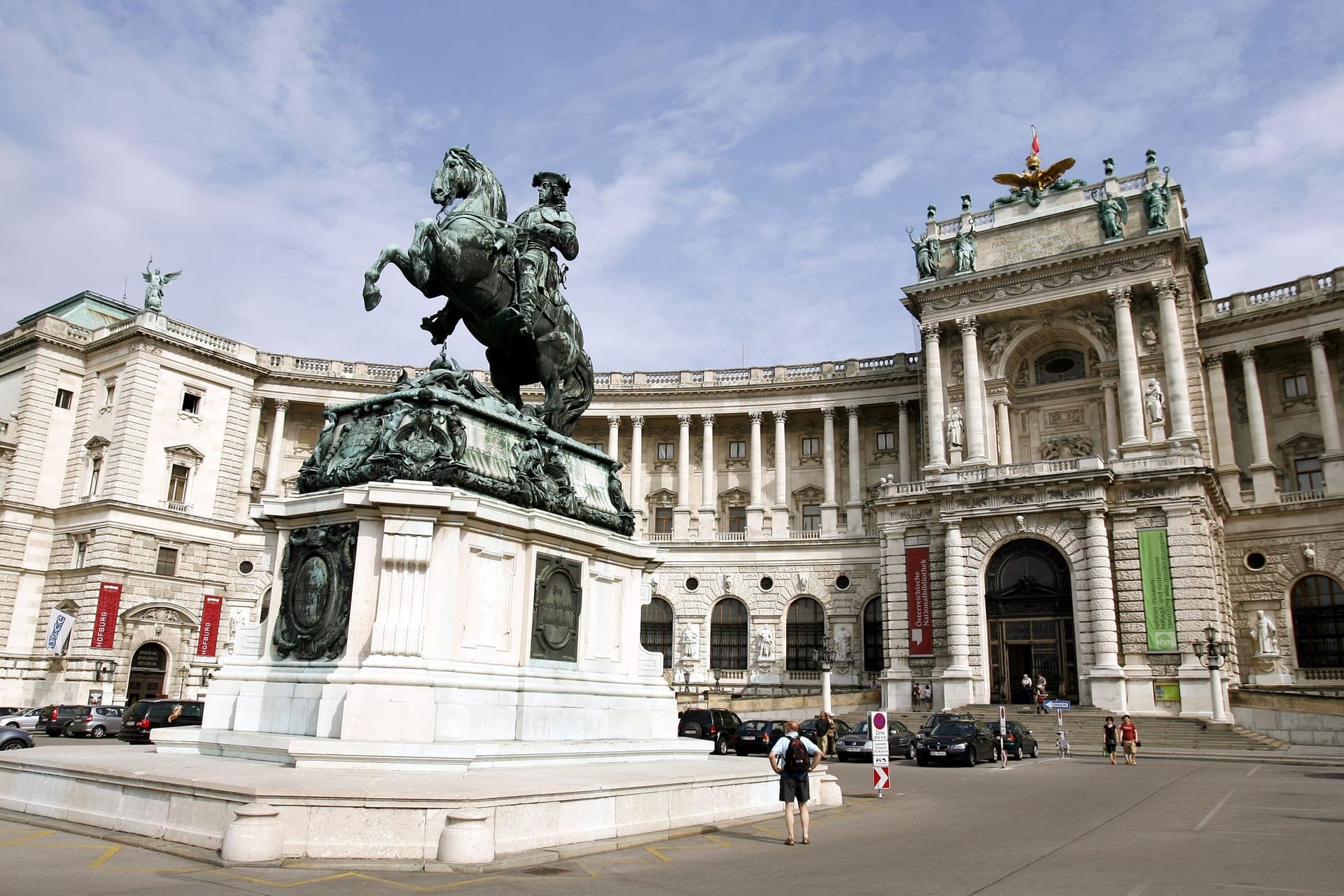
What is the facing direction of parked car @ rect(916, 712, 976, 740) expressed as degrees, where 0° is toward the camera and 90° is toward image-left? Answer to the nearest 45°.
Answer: approximately 45°

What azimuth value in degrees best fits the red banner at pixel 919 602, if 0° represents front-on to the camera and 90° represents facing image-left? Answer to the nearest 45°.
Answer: approximately 0°

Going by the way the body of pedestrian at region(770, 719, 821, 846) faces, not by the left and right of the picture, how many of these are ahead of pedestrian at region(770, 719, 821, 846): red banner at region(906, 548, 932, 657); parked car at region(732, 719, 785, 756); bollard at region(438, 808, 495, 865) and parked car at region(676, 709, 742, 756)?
3

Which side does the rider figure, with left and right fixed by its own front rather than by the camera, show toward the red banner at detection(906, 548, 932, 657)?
back

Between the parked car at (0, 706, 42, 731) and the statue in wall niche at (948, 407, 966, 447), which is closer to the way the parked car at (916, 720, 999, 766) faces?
the parked car

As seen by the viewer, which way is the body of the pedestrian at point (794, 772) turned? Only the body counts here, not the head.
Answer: away from the camera

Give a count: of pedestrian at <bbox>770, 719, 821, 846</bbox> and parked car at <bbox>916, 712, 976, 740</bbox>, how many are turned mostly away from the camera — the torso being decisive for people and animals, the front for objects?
1

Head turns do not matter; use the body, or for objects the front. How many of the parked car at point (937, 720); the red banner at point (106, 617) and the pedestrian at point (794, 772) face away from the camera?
1

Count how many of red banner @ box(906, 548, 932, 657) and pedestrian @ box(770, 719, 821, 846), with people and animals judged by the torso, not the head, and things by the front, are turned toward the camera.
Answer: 1

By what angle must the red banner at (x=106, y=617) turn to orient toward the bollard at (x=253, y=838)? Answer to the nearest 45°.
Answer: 0° — it already faces it

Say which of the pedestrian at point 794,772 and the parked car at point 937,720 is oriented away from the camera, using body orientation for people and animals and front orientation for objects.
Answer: the pedestrian
